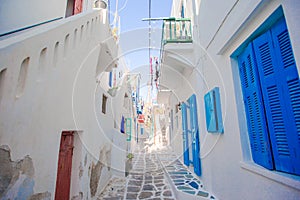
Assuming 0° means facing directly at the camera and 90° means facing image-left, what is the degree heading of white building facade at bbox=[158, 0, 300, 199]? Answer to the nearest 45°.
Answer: approximately 90°

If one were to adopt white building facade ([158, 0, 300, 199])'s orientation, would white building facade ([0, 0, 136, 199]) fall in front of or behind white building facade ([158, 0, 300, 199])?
in front
